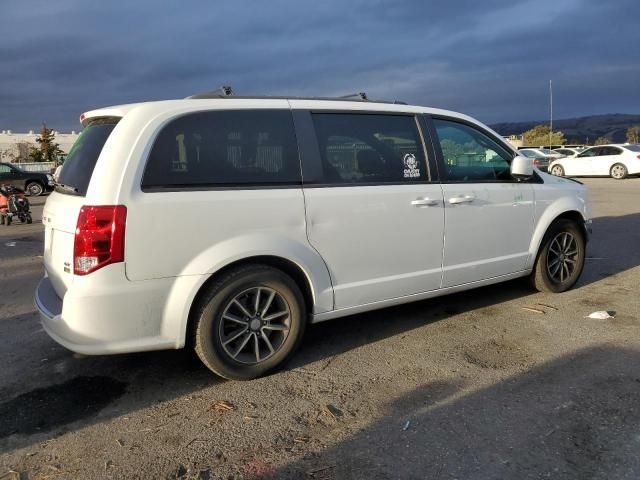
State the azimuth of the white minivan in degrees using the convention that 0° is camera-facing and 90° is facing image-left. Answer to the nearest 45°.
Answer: approximately 225°

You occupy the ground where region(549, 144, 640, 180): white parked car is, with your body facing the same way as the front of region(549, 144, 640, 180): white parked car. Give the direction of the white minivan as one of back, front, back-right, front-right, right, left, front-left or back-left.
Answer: left

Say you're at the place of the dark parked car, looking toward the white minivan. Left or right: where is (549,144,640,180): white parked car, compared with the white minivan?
left

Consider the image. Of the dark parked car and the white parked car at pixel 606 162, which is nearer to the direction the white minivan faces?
the white parked car

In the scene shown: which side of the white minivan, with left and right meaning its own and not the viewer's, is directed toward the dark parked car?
left

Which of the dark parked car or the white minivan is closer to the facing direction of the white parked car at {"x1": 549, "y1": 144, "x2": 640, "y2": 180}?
the dark parked car

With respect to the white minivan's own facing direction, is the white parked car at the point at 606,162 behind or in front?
in front

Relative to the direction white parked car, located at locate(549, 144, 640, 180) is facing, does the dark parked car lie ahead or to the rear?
ahead

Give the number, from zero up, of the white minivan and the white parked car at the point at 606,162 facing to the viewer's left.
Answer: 1

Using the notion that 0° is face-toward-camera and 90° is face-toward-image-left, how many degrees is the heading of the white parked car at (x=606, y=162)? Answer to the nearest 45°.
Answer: approximately 90°
